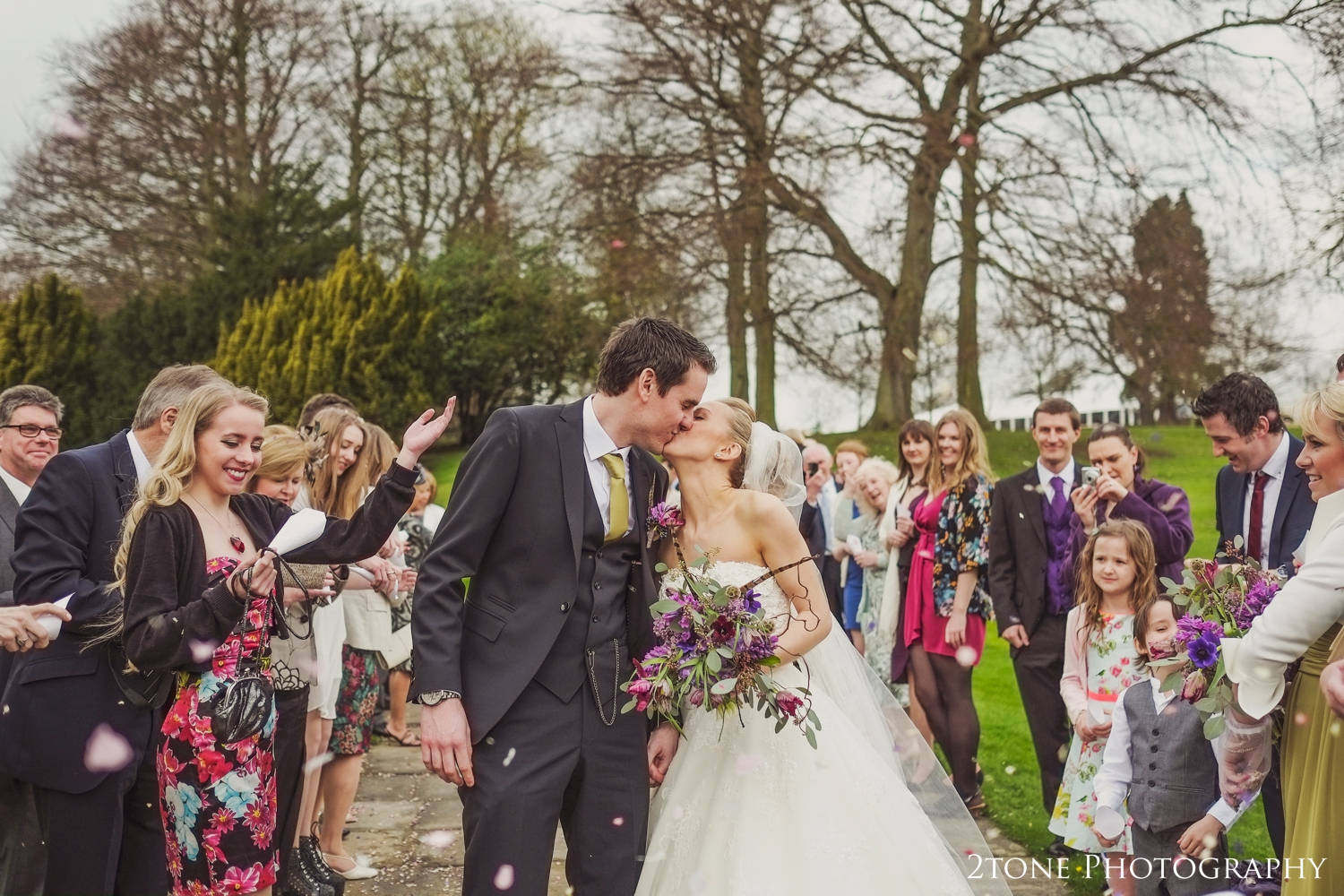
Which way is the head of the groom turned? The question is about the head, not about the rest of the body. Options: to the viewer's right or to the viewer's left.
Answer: to the viewer's right

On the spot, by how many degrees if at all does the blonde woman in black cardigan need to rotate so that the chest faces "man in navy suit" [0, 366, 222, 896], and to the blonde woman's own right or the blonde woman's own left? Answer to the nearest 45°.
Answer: approximately 180°

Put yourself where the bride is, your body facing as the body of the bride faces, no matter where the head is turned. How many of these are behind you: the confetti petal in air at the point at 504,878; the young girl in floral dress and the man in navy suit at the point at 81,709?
1

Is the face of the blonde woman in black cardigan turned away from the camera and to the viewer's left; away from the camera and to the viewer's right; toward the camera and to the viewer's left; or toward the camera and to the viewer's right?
toward the camera and to the viewer's right

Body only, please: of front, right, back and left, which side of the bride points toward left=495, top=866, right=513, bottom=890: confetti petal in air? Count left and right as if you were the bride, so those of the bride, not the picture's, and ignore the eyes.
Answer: front

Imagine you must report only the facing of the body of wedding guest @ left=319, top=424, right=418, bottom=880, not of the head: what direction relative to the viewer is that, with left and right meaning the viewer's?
facing to the right of the viewer

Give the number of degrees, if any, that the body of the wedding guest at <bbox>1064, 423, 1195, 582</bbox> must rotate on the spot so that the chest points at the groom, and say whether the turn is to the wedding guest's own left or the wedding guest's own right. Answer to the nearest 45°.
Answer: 0° — they already face them

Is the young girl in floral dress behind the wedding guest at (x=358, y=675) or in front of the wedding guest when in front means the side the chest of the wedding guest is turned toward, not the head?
in front

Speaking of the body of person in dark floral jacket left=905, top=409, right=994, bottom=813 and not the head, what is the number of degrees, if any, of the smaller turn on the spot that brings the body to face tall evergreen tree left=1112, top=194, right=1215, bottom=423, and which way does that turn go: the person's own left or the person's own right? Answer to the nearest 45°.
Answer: approximately 135° to the person's own right

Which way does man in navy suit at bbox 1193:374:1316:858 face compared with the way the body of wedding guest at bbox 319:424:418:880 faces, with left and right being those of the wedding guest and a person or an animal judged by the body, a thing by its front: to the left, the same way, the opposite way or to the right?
the opposite way

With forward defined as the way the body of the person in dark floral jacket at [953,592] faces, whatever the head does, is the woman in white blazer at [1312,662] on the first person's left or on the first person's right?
on the first person's left

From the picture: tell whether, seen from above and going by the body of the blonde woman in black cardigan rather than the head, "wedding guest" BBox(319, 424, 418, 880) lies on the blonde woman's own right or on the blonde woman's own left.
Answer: on the blonde woman's own left
